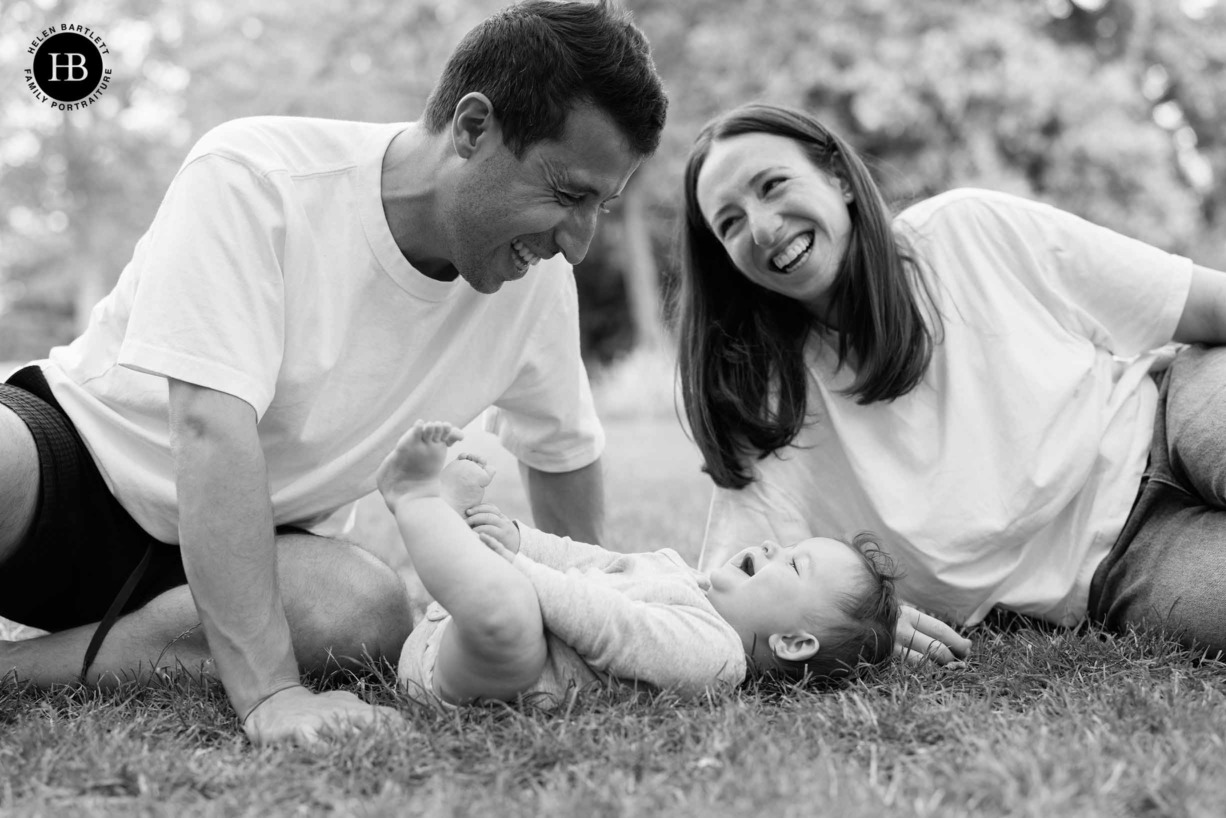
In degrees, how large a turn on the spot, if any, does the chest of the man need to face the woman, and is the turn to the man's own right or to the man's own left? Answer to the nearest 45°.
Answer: approximately 45° to the man's own left

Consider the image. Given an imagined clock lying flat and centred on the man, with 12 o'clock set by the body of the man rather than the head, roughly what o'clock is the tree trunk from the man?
The tree trunk is roughly at 8 o'clock from the man.

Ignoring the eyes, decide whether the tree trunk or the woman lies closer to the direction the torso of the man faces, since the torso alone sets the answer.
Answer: the woman

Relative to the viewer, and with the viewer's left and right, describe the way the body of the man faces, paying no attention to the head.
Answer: facing the viewer and to the right of the viewer
